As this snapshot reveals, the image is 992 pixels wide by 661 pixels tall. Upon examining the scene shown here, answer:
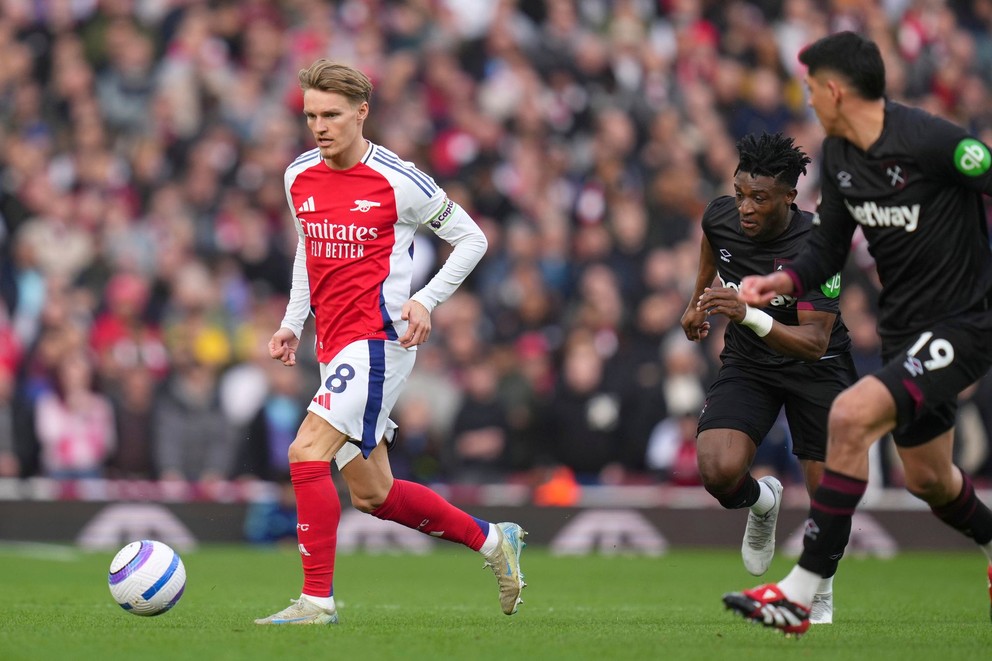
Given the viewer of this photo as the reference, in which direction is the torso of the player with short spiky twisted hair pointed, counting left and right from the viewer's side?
facing the viewer and to the left of the viewer

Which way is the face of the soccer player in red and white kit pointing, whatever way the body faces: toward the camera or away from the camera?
toward the camera

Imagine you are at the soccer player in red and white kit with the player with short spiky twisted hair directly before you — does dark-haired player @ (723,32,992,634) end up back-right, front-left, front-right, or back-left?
front-right

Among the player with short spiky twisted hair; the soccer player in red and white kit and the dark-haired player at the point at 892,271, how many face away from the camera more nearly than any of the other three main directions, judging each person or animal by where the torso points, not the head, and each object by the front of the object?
0

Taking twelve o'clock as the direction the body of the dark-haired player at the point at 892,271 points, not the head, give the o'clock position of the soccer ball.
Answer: The soccer ball is roughly at 1 o'clock from the dark-haired player.

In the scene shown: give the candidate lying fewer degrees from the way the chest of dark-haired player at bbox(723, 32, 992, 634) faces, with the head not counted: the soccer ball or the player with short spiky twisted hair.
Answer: the soccer ball

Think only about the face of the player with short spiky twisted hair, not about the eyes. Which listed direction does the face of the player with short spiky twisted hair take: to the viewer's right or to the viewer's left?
to the viewer's left

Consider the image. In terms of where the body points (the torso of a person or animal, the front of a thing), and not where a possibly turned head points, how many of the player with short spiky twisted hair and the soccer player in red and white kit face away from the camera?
0

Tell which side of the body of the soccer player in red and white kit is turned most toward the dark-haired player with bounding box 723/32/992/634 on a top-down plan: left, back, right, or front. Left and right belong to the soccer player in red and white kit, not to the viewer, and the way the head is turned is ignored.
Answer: left

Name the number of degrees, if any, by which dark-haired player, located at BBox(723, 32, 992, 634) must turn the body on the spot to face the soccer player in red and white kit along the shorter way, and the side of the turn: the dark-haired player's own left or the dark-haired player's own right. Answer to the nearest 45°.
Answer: approximately 45° to the dark-haired player's own right
